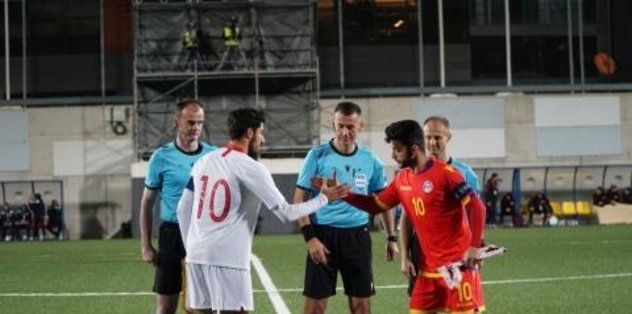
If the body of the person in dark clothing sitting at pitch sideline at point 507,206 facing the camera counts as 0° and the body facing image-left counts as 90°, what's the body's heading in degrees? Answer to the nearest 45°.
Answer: approximately 0°

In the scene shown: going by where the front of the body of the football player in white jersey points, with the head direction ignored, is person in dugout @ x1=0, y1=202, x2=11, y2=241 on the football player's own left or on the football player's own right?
on the football player's own left

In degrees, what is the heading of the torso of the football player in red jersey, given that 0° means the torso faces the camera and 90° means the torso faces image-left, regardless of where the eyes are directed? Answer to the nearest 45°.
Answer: approximately 45°

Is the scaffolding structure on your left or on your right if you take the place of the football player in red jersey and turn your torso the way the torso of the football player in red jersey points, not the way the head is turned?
on your right

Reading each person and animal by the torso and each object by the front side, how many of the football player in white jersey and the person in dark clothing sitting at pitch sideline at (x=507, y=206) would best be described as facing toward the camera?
1

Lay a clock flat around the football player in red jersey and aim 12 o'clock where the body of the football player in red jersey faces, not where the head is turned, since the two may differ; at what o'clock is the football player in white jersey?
The football player in white jersey is roughly at 1 o'clock from the football player in red jersey.

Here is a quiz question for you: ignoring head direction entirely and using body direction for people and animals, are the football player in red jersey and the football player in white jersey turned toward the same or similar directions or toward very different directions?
very different directions

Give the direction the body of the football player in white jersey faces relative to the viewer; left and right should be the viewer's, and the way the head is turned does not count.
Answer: facing away from the viewer and to the right of the viewer
